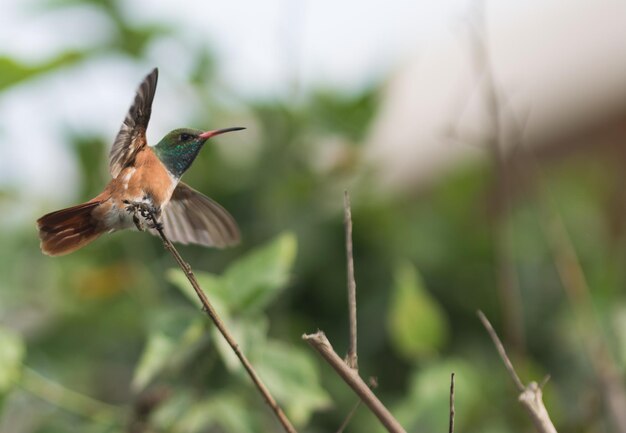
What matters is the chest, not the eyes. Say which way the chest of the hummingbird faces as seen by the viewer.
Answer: to the viewer's right

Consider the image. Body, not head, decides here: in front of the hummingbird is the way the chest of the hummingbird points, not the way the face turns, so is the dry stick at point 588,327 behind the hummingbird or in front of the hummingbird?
in front
